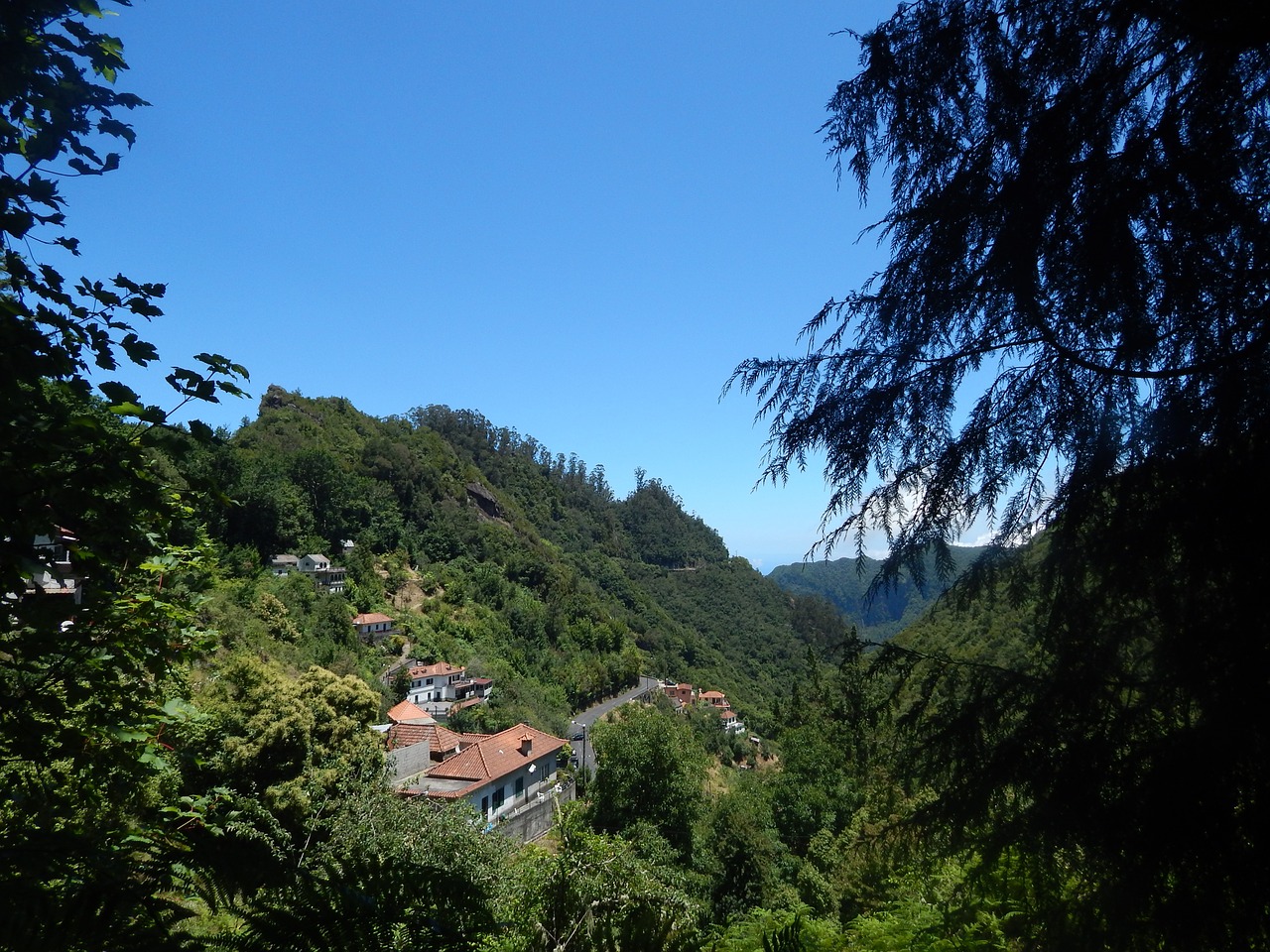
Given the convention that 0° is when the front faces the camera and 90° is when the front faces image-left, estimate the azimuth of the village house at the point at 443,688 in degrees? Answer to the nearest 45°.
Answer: approximately 315°

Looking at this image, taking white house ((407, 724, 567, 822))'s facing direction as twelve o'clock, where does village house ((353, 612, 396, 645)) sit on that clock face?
The village house is roughly at 7 o'clock from the white house.

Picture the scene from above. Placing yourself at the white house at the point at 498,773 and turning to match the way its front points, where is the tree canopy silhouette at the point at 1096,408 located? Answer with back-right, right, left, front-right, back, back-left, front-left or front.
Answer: front-right

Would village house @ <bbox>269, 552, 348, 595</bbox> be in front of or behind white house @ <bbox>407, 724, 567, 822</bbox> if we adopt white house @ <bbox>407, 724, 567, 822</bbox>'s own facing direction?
behind

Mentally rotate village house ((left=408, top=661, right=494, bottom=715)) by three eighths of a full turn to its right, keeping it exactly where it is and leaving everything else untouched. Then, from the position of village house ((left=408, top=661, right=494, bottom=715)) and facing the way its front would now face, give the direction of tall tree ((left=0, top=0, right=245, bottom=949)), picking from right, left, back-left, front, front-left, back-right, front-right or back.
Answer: left

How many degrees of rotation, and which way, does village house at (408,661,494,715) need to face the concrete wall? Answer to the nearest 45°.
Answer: approximately 45° to its right

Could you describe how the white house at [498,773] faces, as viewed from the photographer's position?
facing the viewer and to the right of the viewer
